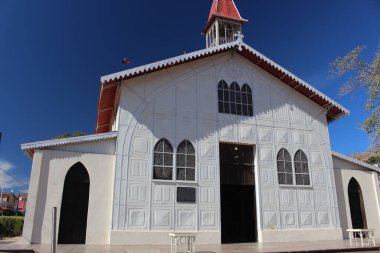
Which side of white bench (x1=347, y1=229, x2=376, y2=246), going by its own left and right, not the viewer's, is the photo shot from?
front

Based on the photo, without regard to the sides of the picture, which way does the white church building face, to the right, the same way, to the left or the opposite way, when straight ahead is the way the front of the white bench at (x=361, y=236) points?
the same way
